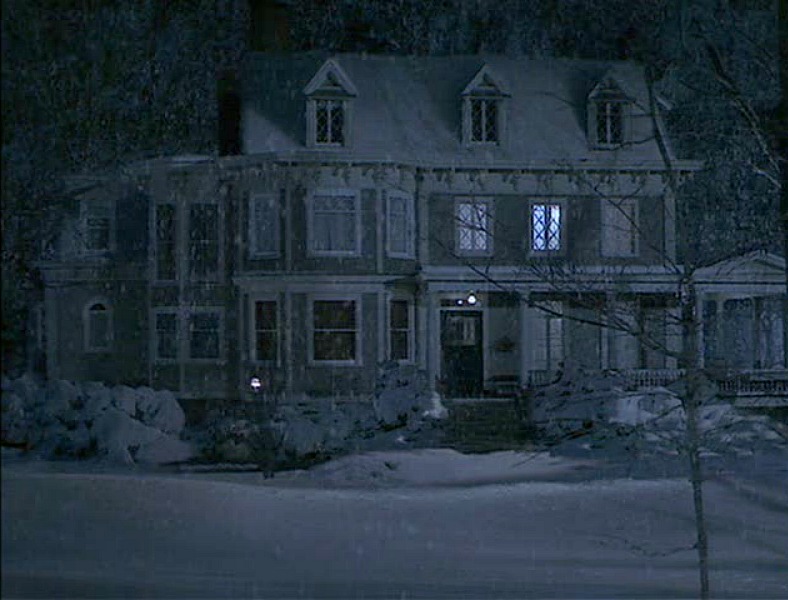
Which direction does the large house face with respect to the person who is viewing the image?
facing the viewer
